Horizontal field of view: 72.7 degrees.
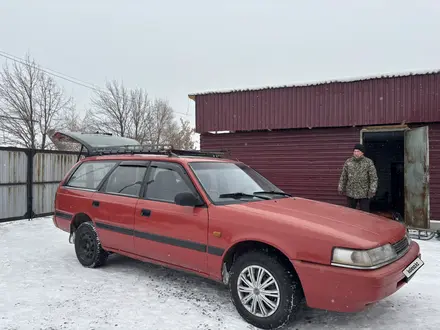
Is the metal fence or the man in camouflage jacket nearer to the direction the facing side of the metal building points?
the man in camouflage jacket

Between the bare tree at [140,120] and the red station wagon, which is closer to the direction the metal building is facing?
the red station wagon

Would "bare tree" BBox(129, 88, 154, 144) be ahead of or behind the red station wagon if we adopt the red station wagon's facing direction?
behind

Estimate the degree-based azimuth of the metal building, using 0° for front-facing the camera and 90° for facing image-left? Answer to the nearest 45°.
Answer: approximately 0°

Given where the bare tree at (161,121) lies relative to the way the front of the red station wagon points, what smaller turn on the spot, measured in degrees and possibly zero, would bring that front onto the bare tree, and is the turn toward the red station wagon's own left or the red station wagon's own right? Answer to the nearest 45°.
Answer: approximately 135° to the red station wagon's own left

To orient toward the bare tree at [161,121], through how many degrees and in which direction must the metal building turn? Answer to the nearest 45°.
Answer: approximately 135° to its right

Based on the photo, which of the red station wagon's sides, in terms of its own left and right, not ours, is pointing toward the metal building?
left

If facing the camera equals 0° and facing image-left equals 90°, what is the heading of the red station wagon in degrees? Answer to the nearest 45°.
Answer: approximately 315°

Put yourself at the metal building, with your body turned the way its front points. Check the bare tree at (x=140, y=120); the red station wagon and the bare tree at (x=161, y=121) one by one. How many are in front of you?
1

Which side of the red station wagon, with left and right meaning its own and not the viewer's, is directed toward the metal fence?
back

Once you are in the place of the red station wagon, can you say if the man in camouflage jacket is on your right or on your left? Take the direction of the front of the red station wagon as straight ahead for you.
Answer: on your left
